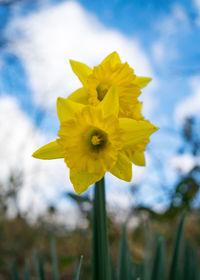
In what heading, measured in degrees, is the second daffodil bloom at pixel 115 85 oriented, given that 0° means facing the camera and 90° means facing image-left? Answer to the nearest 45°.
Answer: approximately 0°
